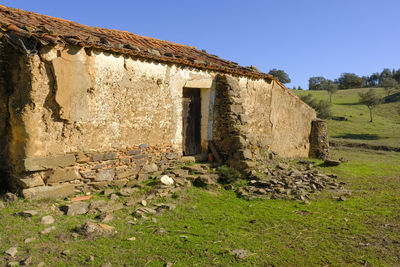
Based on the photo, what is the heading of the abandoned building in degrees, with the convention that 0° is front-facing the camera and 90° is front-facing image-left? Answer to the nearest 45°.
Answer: approximately 315°

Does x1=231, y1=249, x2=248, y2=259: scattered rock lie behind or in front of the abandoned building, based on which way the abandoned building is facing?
in front

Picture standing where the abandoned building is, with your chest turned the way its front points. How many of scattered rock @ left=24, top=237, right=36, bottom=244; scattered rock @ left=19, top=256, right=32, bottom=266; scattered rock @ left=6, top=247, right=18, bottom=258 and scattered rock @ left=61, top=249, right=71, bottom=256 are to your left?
0

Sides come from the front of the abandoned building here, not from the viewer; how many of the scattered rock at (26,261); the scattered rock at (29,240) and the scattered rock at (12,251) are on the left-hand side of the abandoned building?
0

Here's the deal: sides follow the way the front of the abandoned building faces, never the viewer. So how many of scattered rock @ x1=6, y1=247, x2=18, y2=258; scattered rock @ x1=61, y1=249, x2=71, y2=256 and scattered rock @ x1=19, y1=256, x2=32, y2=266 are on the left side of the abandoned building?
0

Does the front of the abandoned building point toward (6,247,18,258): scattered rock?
no

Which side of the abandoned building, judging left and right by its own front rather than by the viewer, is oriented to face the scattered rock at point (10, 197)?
right

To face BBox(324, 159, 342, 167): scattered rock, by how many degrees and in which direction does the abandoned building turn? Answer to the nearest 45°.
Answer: approximately 90° to its left

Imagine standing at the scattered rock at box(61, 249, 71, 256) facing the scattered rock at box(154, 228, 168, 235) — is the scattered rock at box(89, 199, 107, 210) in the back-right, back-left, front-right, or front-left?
front-left
